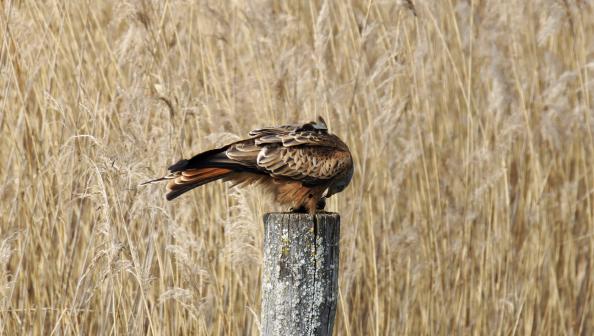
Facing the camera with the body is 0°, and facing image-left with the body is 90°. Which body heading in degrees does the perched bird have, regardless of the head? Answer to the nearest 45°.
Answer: approximately 270°
